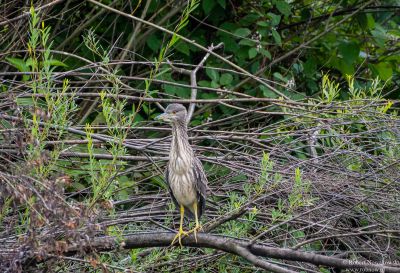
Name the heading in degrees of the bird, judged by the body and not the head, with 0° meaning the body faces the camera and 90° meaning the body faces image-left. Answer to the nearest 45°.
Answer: approximately 45°
